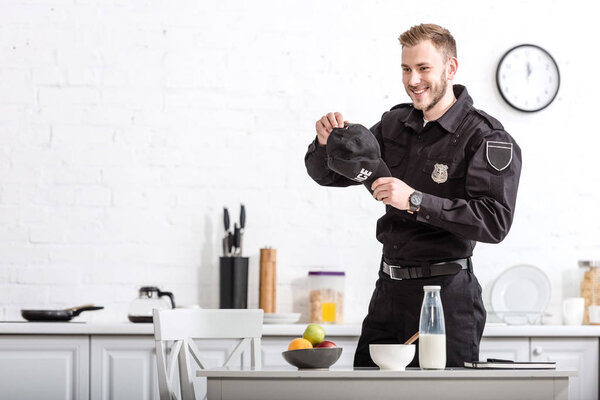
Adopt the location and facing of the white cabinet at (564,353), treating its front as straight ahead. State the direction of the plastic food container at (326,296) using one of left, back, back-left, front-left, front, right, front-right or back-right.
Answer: right

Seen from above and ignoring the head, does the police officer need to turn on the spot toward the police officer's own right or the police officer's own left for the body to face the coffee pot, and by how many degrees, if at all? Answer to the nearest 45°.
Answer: approximately 90° to the police officer's own right

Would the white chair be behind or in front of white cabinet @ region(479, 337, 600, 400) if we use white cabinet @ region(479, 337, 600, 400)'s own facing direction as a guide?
in front

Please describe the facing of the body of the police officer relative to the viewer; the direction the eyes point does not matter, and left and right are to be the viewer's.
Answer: facing the viewer and to the left of the viewer

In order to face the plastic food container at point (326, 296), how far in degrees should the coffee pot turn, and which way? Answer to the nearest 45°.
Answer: approximately 180°

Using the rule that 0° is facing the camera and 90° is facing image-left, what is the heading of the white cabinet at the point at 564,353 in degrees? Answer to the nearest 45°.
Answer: approximately 0°

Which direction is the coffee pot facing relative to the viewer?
to the viewer's left

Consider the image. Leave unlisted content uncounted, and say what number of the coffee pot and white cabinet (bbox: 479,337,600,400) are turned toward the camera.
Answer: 1

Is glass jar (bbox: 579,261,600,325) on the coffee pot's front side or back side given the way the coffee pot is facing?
on the back side

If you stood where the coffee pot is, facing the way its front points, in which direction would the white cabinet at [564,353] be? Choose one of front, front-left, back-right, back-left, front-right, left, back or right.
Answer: back

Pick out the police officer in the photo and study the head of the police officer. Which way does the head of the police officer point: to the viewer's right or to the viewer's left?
to the viewer's left

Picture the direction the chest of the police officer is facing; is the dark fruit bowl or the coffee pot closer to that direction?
the dark fruit bowl

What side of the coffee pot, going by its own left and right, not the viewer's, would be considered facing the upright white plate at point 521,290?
back
